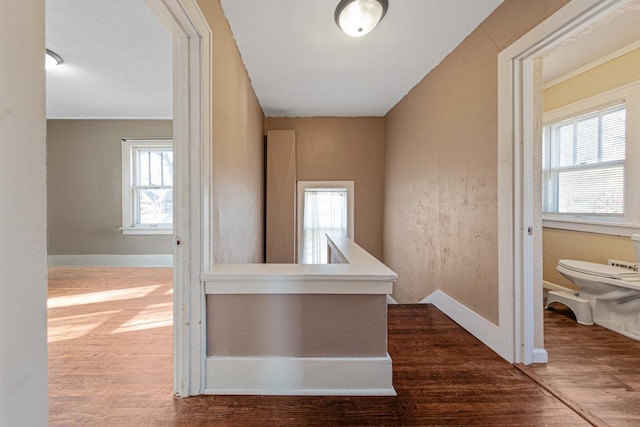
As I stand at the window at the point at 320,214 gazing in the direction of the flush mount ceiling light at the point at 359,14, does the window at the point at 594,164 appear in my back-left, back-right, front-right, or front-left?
front-left

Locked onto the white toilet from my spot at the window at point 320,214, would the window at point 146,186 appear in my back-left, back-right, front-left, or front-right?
back-right

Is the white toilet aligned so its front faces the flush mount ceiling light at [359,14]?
no

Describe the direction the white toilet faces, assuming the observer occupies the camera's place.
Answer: facing away from the viewer and to the left of the viewer

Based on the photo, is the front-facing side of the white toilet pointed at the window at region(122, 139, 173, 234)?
no
